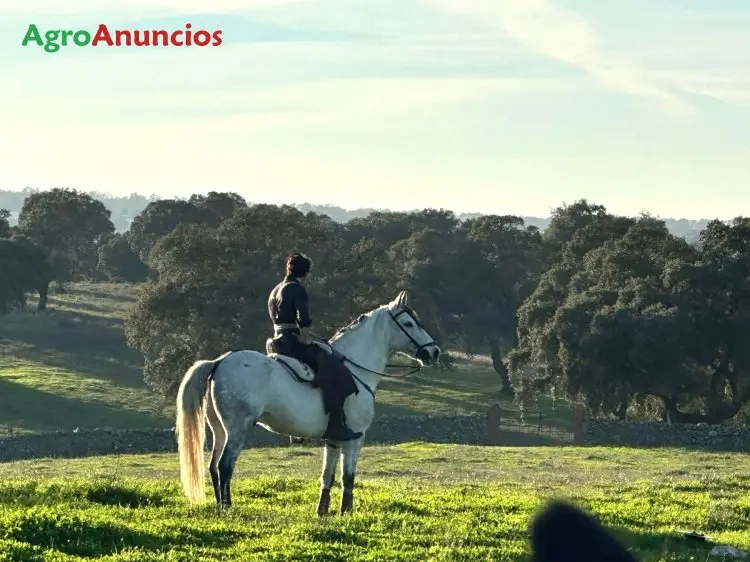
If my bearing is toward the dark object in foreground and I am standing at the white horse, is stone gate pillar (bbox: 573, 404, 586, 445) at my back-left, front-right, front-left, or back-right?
back-left

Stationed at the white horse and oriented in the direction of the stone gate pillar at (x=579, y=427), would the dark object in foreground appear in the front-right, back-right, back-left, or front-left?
back-right

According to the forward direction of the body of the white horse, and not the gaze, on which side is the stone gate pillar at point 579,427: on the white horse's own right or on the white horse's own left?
on the white horse's own left

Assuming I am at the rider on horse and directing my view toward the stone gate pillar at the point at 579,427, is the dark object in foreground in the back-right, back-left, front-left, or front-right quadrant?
back-right

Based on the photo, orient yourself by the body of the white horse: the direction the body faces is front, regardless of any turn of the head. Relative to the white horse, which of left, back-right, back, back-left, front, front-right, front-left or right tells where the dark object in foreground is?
right

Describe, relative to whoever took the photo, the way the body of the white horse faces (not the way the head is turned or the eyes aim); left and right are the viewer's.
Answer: facing to the right of the viewer
